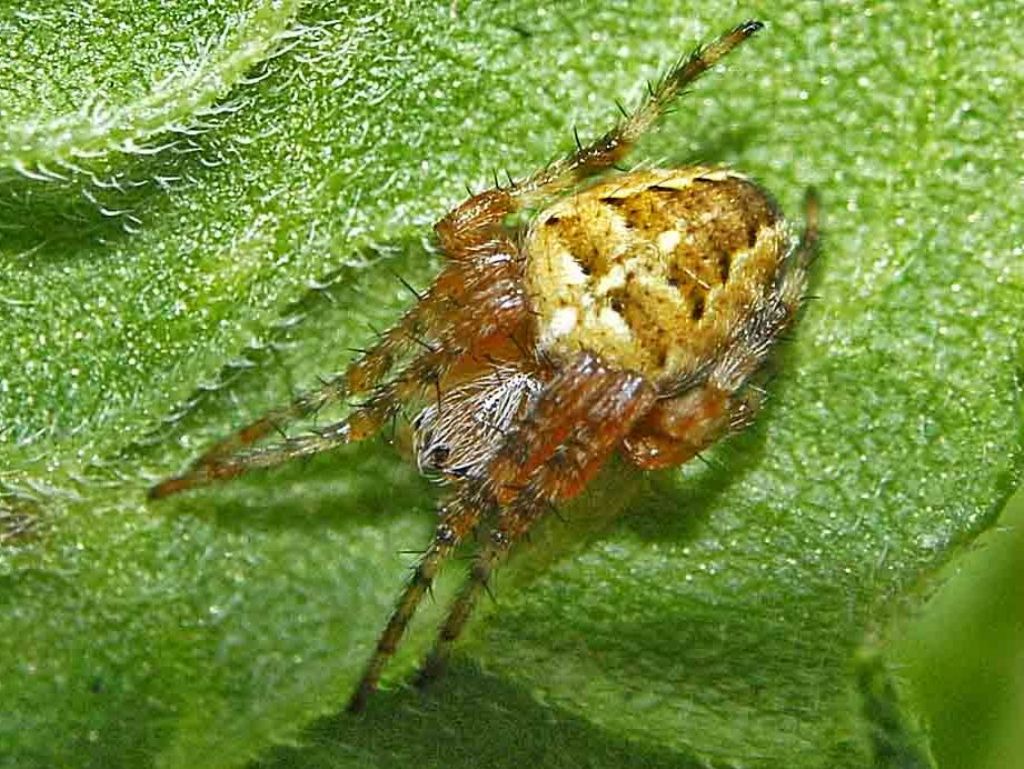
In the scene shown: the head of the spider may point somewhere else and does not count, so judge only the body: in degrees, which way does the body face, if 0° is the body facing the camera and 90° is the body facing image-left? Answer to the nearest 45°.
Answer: approximately 45°
